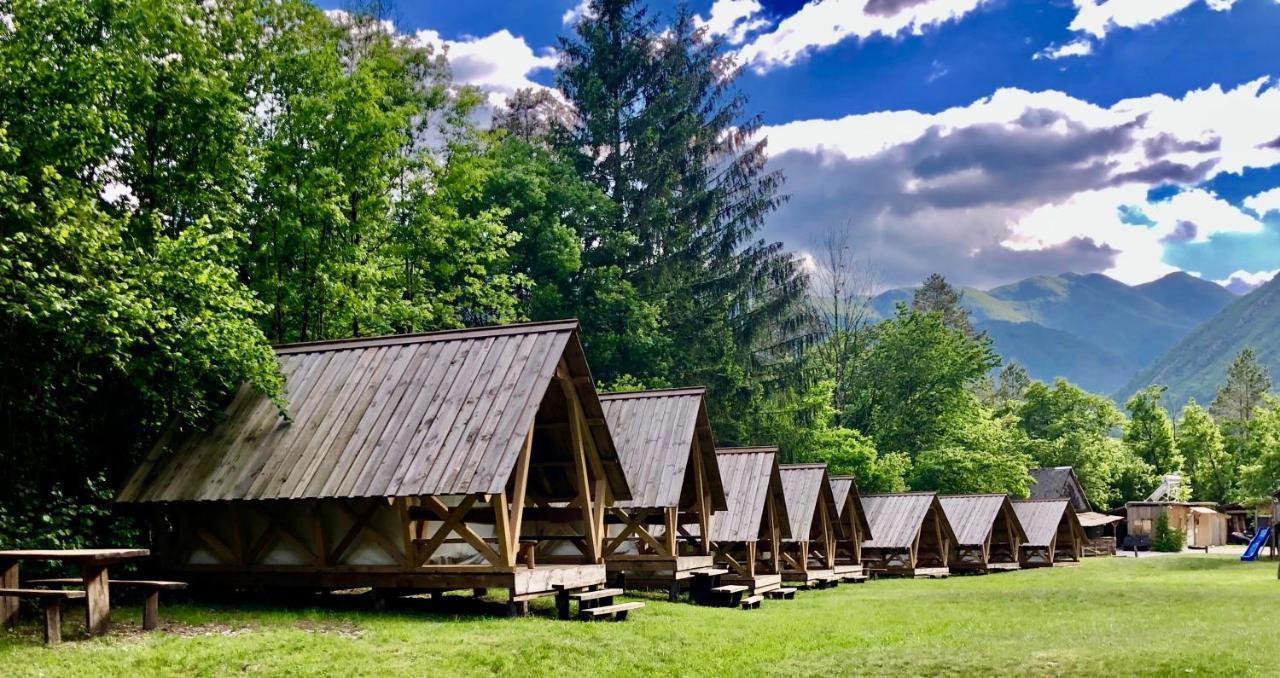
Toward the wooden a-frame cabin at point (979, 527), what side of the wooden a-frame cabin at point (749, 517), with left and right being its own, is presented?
left

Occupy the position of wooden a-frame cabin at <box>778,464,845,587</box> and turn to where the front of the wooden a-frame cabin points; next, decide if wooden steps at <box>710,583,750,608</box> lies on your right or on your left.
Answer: on your right

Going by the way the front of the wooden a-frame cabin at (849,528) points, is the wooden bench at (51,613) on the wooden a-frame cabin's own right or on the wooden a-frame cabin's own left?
on the wooden a-frame cabin's own right

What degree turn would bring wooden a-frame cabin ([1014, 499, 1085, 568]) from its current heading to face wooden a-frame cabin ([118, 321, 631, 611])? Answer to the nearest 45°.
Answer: approximately 45° to its right

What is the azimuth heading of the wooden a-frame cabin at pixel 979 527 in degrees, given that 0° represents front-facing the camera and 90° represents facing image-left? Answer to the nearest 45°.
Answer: approximately 315°

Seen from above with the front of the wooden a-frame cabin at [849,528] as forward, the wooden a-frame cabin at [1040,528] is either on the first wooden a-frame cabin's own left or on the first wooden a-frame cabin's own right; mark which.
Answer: on the first wooden a-frame cabin's own left

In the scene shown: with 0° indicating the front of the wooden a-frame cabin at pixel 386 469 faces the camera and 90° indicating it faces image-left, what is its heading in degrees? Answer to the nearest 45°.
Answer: approximately 315°

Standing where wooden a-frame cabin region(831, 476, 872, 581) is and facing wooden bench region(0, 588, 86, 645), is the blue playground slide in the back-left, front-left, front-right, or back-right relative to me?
back-left

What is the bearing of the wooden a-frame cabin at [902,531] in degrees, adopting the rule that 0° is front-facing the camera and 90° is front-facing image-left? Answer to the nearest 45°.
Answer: approximately 315°
